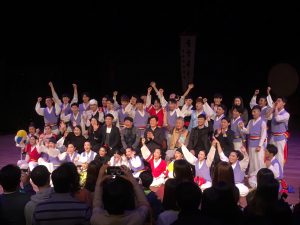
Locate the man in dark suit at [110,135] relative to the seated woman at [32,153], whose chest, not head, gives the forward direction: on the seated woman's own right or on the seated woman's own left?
on the seated woman's own left

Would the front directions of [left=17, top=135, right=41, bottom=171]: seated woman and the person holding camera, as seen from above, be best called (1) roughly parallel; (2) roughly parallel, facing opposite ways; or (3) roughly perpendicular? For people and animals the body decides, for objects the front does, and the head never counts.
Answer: roughly parallel, facing opposite ways

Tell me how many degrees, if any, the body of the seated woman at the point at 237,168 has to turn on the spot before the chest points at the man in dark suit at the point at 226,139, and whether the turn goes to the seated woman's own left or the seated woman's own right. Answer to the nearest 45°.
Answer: approximately 135° to the seated woman's own right

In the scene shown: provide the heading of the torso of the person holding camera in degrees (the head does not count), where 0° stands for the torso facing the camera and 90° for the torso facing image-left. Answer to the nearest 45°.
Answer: approximately 180°

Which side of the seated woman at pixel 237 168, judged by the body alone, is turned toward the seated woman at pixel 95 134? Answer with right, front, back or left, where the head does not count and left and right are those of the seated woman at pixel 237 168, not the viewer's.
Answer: right

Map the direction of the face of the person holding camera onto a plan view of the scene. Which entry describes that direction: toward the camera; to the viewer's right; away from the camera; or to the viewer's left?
away from the camera

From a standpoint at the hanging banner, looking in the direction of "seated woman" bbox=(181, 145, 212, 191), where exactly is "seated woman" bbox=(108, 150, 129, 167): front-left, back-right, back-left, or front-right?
front-right

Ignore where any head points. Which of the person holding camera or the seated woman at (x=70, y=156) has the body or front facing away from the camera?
the person holding camera

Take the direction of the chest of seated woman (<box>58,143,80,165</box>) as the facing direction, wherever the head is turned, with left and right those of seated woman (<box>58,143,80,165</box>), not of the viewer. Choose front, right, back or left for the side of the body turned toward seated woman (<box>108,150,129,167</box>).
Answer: left

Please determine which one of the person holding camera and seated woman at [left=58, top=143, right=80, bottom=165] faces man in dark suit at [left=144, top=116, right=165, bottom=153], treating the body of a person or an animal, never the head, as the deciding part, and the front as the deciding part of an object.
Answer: the person holding camera

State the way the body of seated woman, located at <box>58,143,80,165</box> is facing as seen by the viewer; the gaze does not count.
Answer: toward the camera

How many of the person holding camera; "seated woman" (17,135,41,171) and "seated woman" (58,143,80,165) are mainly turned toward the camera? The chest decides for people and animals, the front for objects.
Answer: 2

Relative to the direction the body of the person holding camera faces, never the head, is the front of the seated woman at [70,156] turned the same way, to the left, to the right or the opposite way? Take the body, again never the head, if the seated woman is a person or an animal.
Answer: the opposite way

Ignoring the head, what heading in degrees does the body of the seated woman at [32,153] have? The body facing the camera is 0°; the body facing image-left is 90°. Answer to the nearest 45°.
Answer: approximately 0°

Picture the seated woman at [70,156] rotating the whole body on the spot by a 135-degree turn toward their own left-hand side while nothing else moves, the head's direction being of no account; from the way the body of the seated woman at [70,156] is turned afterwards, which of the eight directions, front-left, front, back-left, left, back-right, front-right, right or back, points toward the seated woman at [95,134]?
front

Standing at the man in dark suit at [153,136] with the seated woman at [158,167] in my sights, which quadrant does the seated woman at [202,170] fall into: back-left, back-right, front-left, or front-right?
front-left
